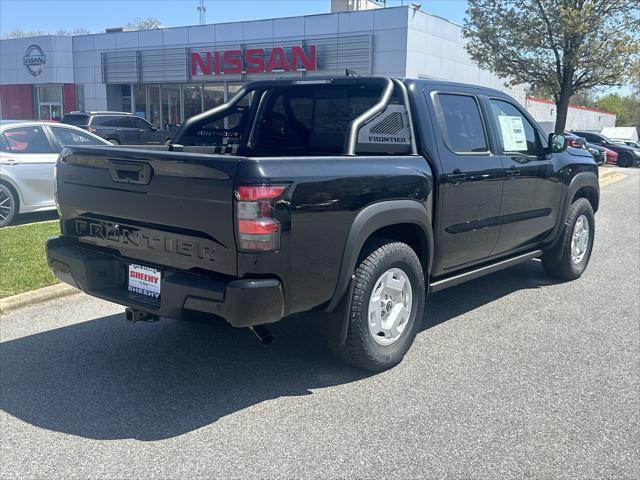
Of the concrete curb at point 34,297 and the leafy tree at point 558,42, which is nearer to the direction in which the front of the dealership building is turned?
the concrete curb

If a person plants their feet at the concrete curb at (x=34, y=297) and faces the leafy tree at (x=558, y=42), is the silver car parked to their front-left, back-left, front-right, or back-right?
front-left

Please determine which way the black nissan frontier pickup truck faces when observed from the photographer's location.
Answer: facing away from the viewer and to the right of the viewer

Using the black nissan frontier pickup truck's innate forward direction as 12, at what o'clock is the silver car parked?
The silver car parked is roughly at 9 o'clock from the black nissan frontier pickup truck.

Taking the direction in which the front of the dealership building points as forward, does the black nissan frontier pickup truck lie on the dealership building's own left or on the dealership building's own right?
on the dealership building's own left

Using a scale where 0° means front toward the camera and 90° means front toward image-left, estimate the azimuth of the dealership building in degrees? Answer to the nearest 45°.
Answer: approximately 45°

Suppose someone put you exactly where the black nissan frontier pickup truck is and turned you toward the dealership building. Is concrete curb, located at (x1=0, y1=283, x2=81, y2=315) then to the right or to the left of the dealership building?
left

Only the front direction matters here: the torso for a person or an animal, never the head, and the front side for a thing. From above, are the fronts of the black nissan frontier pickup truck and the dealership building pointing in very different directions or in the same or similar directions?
very different directions

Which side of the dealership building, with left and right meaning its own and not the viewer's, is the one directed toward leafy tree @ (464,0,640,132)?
left

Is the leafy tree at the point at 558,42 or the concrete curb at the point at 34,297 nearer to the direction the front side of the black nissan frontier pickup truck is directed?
the leafy tree
